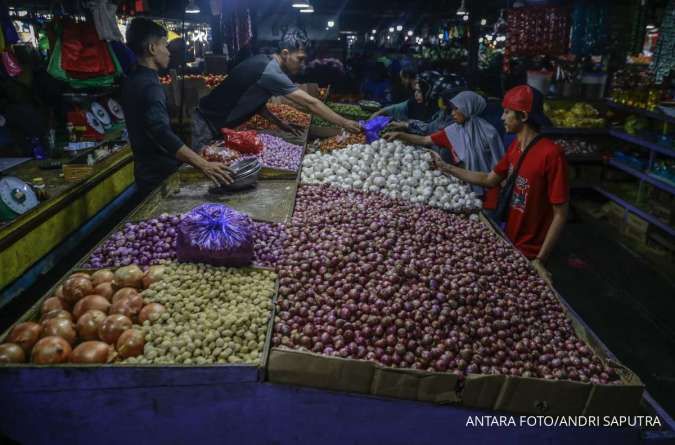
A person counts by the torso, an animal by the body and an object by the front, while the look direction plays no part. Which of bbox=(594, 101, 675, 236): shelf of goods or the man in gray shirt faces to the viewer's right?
the man in gray shirt

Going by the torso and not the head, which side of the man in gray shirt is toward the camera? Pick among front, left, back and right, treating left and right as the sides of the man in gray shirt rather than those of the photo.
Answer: right

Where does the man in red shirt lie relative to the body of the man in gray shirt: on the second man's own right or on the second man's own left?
on the second man's own right

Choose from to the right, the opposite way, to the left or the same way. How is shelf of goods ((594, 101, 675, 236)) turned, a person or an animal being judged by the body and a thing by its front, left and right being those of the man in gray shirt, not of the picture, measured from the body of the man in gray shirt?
the opposite way

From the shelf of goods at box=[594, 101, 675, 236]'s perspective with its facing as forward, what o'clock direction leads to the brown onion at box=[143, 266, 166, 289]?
The brown onion is roughly at 11 o'clock from the shelf of goods.

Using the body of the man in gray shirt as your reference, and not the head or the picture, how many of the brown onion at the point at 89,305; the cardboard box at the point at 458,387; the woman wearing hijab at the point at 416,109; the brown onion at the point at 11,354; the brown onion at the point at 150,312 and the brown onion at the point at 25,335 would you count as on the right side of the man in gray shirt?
5

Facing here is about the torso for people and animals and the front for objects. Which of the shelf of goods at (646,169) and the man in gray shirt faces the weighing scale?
the shelf of goods

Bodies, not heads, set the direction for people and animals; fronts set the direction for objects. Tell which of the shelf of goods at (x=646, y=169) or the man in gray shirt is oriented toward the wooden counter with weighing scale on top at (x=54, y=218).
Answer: the shelf of goods at (x=646, y=169)

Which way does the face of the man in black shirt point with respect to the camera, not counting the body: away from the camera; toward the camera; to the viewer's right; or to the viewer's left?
to the viewer's right

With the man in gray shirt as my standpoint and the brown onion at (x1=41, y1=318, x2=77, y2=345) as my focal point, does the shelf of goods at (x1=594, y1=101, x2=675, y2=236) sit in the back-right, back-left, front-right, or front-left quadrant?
back-left

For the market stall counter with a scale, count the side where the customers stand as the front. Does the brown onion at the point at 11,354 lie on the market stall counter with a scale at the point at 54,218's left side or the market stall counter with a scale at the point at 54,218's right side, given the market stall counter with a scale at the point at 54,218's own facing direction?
on its right

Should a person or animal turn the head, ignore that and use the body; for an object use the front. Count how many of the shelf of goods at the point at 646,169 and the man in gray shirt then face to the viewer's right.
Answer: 1
